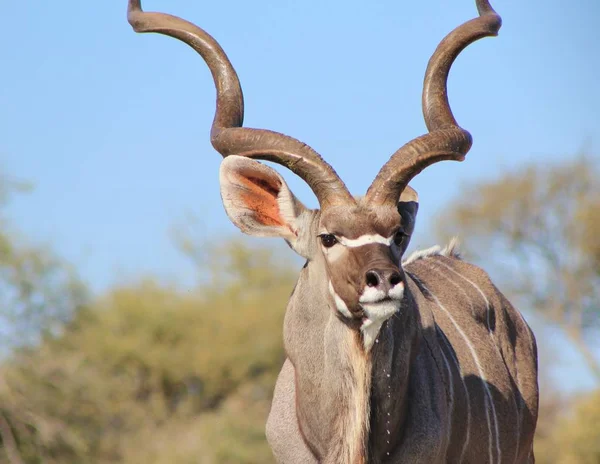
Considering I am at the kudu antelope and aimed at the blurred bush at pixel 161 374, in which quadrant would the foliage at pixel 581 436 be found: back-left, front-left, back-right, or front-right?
front-right

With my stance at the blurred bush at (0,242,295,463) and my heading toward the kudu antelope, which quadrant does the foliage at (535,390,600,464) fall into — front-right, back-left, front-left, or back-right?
front-left

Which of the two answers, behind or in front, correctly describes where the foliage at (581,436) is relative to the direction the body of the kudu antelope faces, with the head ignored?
behind

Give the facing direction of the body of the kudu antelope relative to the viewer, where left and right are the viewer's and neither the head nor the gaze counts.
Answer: facing the viewer and to the left of the viewer

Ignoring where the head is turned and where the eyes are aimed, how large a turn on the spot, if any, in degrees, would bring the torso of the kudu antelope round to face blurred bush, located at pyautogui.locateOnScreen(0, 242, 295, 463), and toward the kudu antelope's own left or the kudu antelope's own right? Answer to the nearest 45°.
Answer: approximately 135° to the kudu antelope's own right
